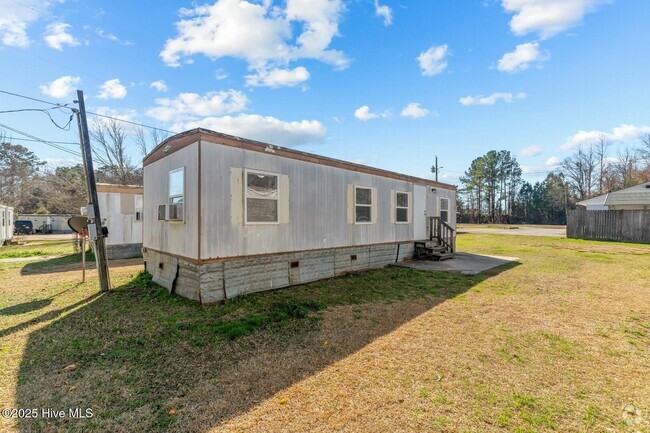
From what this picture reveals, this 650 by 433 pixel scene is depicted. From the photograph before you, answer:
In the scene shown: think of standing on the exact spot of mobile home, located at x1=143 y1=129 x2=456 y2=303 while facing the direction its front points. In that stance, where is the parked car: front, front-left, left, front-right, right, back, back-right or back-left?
back

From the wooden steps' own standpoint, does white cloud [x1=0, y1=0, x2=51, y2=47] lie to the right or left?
on its right

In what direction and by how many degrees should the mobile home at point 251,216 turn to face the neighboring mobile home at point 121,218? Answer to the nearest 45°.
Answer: approximately 180°

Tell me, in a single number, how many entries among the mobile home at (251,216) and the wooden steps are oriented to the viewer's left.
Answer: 0

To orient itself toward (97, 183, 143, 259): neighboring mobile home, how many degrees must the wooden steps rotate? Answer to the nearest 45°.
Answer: approximately 135° to its right

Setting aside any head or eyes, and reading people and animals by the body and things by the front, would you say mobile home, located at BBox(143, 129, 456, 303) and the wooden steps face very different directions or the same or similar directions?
same or similar directions

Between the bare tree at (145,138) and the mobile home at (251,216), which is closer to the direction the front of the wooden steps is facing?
the mobile home

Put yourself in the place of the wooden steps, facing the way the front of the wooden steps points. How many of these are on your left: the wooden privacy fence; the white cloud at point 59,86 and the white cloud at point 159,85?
1

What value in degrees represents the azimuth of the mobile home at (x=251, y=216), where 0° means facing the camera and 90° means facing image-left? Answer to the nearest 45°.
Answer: approximately 315°

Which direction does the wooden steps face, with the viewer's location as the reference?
facing the viewer and to the right of the viewer
